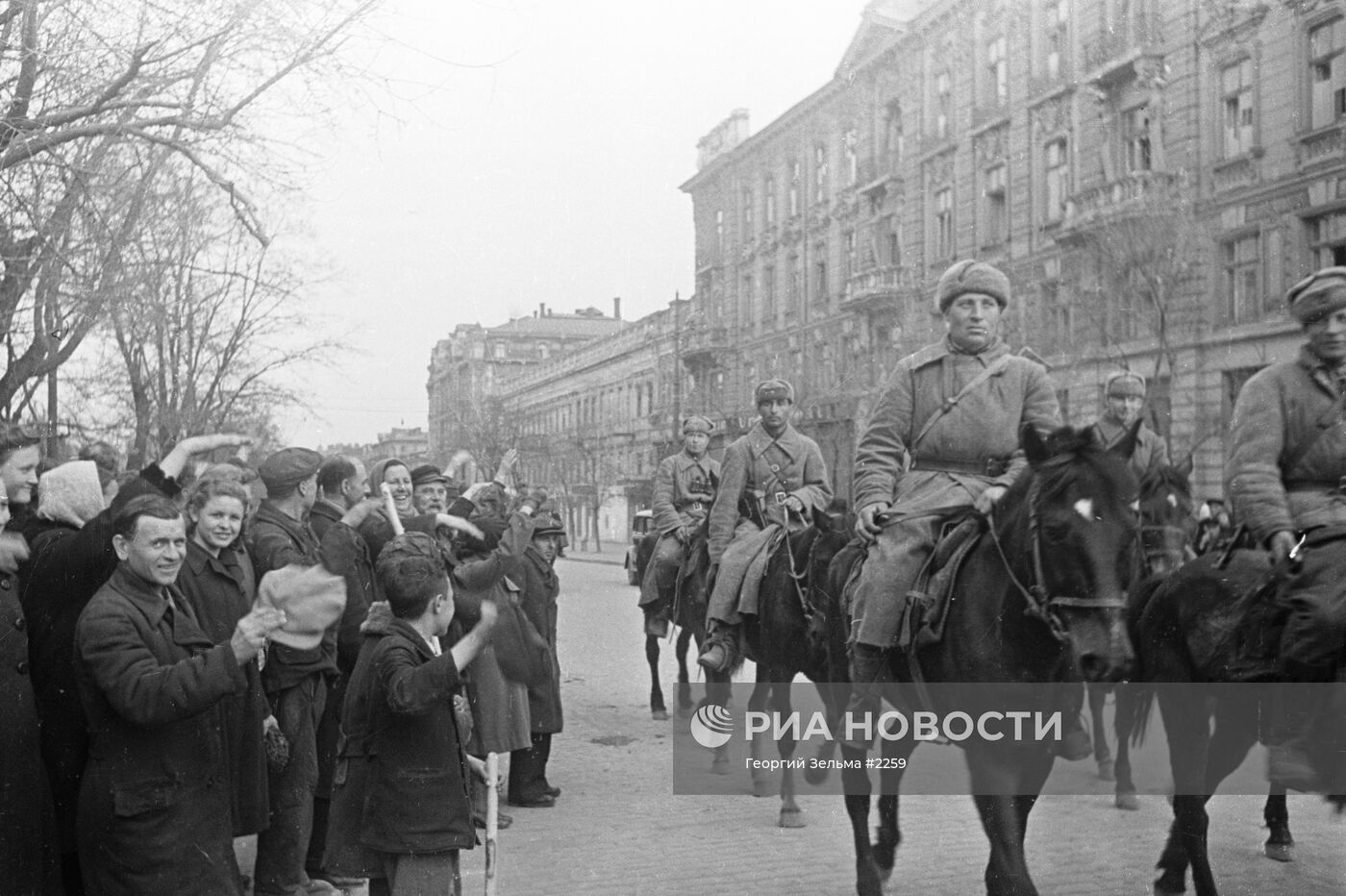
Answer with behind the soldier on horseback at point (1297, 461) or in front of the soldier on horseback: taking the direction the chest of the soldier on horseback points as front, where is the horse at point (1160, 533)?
behind

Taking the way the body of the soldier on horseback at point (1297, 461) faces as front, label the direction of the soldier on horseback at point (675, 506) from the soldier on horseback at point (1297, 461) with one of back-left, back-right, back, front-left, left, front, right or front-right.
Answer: back-right

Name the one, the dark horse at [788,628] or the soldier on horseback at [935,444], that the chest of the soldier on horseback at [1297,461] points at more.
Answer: the soldier on horseback
